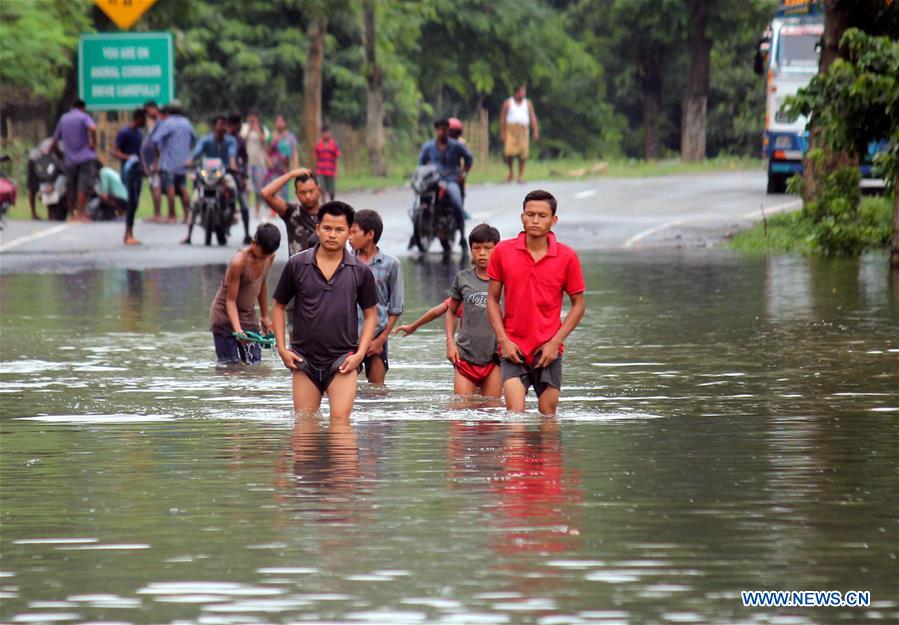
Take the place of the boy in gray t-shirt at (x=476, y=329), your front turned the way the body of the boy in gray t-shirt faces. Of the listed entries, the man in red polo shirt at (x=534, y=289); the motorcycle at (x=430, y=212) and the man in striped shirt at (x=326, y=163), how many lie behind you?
2

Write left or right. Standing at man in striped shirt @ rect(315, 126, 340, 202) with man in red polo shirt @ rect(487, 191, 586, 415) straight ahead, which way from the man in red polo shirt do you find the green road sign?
right

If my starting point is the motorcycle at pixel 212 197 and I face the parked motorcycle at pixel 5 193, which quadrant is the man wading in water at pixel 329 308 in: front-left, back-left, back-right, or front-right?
back-left

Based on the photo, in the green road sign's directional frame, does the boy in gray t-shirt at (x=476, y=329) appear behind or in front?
in front

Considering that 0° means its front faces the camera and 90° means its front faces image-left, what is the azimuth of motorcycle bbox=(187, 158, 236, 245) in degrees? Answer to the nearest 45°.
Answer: approximately 0°

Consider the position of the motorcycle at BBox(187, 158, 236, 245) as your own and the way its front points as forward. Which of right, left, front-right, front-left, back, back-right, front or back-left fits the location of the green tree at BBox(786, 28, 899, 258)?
front-left

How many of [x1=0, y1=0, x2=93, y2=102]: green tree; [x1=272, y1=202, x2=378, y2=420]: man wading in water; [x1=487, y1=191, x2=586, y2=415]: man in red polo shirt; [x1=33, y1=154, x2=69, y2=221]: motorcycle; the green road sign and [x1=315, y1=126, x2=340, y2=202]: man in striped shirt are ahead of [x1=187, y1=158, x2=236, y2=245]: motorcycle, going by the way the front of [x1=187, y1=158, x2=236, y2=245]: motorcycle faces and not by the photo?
2

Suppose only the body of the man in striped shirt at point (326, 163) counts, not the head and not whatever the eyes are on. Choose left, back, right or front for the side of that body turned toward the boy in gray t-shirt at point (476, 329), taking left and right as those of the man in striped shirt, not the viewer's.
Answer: front

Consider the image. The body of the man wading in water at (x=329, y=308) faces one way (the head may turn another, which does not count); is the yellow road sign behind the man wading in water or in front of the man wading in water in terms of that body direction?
behind
